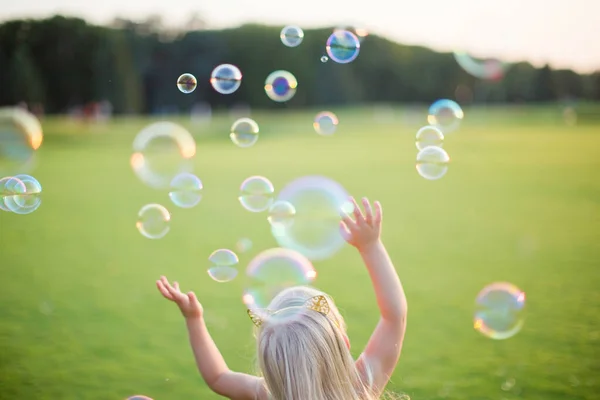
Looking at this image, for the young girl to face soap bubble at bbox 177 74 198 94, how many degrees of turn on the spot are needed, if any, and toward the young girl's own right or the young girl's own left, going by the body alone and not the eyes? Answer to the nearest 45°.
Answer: approximately 45° to the young girl's own left

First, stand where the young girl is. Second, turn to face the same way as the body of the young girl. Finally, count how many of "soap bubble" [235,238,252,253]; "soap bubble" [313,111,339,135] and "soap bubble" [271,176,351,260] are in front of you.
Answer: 3

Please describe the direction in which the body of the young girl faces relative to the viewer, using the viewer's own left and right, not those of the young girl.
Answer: facing away from the viewer
